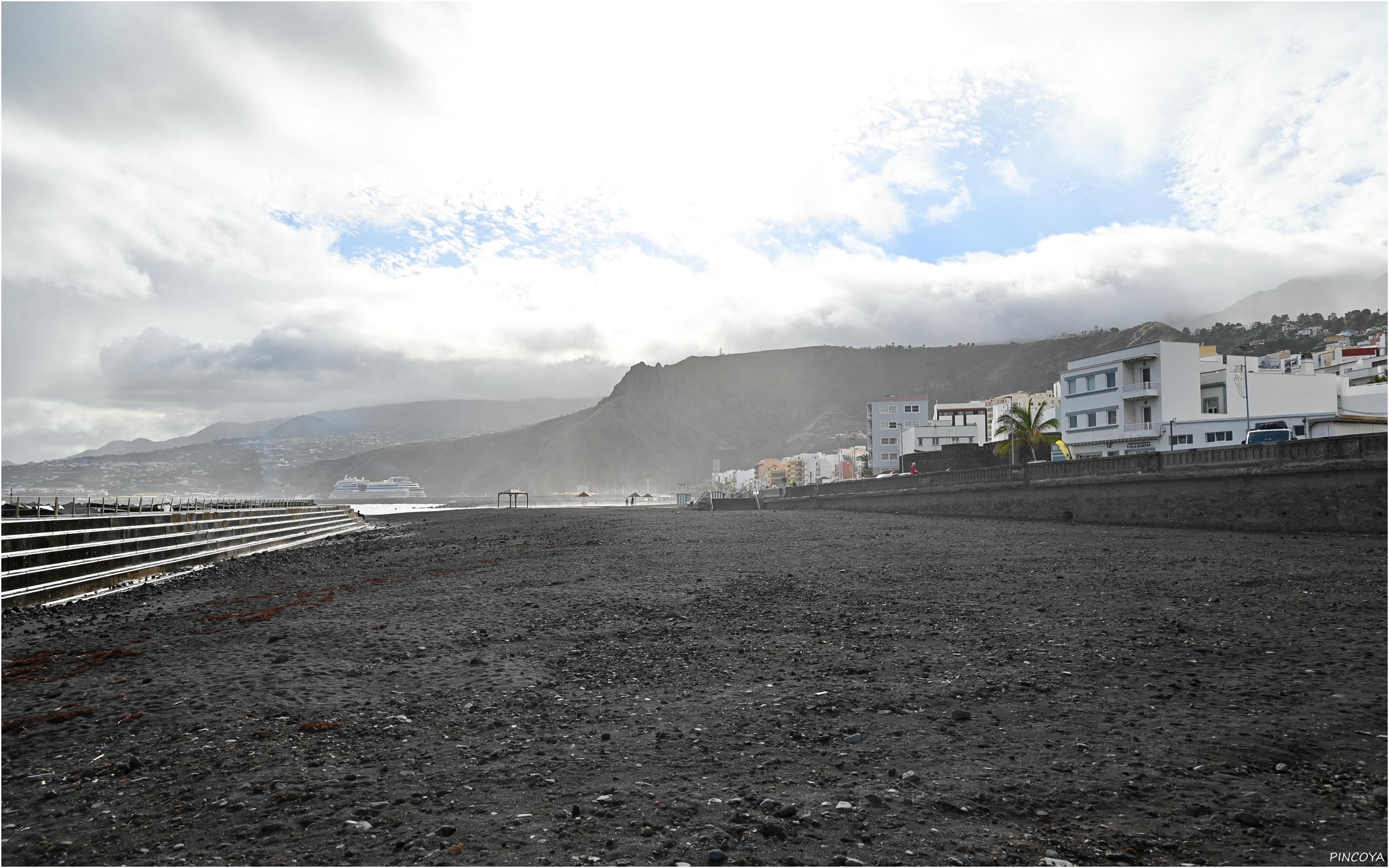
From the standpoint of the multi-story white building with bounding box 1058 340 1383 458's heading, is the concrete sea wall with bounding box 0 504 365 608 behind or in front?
in front

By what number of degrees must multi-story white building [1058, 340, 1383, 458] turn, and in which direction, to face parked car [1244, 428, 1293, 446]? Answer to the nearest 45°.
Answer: approximately 45° to its left

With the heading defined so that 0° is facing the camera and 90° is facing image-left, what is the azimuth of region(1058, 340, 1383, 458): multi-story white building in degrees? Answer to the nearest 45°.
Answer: approximately 45°

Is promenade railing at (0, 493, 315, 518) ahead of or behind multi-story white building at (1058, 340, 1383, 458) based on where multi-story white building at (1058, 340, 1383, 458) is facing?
ahead
